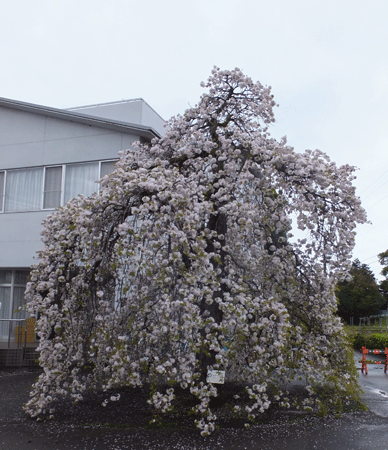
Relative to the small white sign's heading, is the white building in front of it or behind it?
behind

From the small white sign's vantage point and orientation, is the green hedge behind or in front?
behind

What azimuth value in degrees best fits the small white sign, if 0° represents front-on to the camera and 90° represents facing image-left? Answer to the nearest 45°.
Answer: approximately 0°
